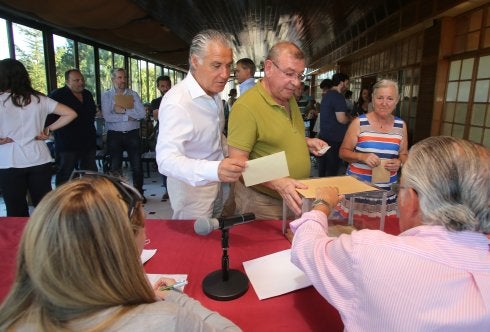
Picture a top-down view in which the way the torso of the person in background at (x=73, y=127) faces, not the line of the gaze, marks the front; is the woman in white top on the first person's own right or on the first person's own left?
on the first person's own right

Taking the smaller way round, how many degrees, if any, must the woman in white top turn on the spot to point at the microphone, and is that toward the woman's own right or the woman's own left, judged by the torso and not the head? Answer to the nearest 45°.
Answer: approximately 180°

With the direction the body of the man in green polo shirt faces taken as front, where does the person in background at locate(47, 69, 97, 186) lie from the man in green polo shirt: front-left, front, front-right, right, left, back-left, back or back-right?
back

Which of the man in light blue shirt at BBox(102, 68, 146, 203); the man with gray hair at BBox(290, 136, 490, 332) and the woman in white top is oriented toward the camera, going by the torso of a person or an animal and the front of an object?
the man in light blue shirt

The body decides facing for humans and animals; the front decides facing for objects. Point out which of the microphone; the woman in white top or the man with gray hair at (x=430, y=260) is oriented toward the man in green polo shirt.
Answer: the man with gray hair

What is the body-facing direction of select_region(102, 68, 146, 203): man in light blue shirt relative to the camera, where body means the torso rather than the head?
toward the camera

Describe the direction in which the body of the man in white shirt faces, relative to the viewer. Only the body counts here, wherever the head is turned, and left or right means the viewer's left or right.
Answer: facing the viewer and to the right of the viewer

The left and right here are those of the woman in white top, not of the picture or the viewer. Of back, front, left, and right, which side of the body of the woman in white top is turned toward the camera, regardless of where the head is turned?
back

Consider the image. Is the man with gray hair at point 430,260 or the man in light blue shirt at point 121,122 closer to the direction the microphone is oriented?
the man in light blue shirt

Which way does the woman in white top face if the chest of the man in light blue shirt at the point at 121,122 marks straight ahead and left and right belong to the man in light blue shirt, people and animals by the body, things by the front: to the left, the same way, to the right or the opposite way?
the opposite way

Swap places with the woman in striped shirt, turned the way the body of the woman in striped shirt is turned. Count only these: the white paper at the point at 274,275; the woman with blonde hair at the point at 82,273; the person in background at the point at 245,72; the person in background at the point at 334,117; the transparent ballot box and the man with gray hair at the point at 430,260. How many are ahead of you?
4

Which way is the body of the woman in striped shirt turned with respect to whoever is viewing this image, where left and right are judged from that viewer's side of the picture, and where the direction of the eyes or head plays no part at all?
facing the viewer

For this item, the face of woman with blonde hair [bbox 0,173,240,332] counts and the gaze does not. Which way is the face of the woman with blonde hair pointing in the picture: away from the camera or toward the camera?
away from the camera

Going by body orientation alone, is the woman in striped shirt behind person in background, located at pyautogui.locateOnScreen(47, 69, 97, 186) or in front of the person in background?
in front

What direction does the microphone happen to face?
to the viewer's left

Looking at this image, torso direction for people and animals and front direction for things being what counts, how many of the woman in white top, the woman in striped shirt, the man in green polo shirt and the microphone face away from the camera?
1
